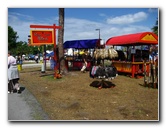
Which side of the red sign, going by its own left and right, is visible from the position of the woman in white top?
front

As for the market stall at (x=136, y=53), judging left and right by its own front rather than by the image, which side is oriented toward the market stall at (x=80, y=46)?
right

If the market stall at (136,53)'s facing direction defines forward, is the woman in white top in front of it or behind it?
in front

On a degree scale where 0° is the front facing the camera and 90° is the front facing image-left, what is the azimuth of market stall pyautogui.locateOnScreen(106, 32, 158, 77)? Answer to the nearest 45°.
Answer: approximately 45°

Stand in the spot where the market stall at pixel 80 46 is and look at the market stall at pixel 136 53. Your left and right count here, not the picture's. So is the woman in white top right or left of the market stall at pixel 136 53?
right

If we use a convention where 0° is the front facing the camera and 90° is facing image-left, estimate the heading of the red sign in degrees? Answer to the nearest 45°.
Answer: approximately 0°

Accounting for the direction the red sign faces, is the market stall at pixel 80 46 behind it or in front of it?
behind

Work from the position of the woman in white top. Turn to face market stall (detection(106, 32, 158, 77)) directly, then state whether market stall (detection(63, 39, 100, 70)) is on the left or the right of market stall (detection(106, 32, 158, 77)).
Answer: left

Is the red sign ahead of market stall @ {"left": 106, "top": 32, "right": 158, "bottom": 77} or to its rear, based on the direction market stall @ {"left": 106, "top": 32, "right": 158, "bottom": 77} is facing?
ahead

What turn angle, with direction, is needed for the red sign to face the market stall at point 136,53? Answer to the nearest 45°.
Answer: approximately 90° to its left

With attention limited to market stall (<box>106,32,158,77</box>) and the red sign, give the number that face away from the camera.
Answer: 0
